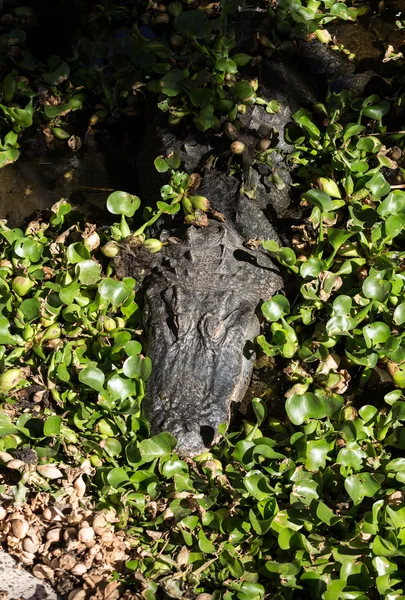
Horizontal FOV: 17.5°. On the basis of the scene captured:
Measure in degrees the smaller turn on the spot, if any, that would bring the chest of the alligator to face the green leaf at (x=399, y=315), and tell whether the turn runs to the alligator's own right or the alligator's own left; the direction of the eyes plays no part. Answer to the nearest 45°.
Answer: approximately 90° to the alligator's own left

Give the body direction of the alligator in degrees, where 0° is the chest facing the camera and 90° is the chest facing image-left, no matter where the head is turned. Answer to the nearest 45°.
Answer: approximately 0°
